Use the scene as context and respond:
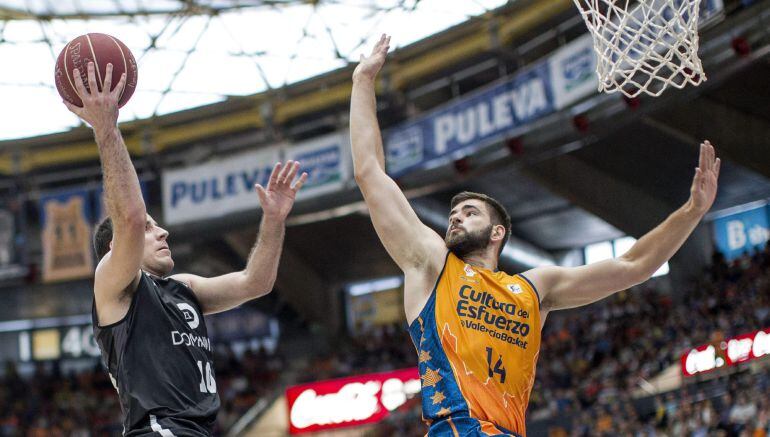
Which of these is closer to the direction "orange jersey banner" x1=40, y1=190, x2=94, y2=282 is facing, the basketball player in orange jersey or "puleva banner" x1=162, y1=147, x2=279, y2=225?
the basketball player in orange jersey

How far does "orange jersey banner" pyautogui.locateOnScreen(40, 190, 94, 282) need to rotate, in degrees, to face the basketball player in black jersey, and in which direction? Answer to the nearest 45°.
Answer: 0° — it already faces them

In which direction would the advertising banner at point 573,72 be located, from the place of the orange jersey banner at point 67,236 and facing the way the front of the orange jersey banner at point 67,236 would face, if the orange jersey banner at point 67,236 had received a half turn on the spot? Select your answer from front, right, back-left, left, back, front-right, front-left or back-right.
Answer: back-right

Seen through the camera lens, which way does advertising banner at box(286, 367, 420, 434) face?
facing the viewer

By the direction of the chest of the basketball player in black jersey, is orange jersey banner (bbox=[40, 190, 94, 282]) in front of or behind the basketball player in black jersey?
behind

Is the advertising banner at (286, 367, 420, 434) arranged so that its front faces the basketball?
yes

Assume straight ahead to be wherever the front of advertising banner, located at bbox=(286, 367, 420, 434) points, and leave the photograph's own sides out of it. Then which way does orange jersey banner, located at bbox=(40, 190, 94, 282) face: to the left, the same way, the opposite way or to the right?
the same way

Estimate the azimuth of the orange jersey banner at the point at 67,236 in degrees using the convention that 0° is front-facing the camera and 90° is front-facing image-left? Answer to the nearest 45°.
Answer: approximately 0°

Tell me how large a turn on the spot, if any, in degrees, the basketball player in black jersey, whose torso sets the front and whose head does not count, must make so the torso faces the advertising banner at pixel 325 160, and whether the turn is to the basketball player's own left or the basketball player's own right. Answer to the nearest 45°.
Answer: approximately 135° to the basketball player's own left

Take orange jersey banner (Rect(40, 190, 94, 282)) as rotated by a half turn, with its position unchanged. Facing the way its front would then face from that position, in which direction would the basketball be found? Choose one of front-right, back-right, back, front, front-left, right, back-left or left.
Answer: back

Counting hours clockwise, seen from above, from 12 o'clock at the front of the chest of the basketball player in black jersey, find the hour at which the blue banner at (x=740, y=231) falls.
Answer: The blue banner is roughly at 9 o'clock from the basketball player in black jersey.

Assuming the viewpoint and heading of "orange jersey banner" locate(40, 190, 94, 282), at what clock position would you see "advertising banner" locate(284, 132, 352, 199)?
"advertising banner" locate(284, 132, 352, 199) is roughly at 10 o'clock from "orange jersey banner" locate(40, 190, 94, 282).

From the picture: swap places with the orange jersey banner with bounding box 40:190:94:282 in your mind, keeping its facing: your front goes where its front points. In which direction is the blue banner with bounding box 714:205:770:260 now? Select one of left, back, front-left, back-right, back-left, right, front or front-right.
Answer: left

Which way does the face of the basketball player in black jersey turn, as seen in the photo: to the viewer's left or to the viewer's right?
to the viewer's right
